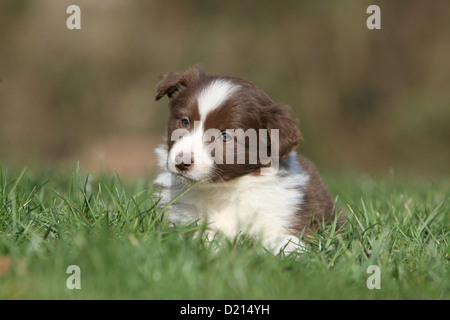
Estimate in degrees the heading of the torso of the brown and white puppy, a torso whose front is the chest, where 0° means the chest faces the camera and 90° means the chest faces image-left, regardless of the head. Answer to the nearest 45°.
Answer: approximately 45°
